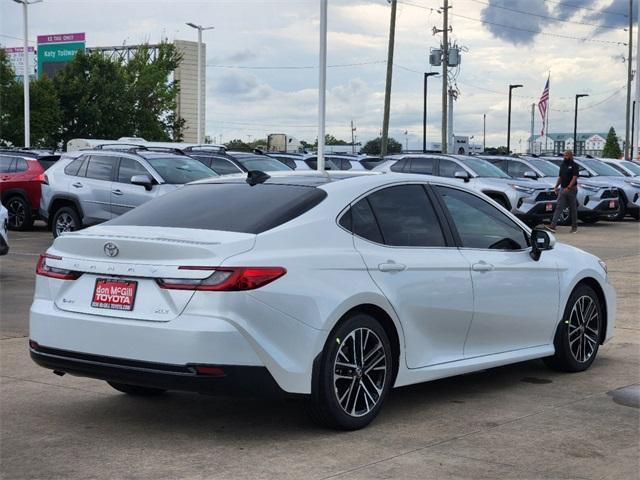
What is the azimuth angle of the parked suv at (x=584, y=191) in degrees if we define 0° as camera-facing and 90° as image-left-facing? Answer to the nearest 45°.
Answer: approximately 315°

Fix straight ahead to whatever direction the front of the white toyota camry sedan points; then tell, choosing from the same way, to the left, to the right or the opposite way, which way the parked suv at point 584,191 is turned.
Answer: to the right

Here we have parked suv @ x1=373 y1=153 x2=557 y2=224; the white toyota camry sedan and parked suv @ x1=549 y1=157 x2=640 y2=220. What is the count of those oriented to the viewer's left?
0

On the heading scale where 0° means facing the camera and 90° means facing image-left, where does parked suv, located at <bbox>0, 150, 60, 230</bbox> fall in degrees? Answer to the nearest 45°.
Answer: approximately 135°

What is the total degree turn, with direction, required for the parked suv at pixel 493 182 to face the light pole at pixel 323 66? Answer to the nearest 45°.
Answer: approximately 180°

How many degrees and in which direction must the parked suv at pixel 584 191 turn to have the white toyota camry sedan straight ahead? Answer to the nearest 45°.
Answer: approximately 45° to its right

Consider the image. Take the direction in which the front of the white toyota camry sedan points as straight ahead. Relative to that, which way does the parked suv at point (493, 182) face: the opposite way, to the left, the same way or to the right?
to the right

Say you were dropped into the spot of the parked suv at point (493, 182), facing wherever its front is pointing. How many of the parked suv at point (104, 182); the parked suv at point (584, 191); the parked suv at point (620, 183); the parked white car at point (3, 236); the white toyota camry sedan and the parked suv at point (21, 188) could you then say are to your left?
2

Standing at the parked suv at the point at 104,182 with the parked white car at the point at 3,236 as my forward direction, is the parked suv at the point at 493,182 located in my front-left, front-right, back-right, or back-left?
back-left

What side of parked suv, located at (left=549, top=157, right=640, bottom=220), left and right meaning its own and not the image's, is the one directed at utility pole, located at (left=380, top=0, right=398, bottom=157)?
back

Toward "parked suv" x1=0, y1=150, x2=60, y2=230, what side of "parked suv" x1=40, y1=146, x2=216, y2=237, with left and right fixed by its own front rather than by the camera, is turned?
back

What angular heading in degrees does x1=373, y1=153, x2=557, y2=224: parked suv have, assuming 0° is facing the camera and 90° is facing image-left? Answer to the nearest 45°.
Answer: approximately 315°

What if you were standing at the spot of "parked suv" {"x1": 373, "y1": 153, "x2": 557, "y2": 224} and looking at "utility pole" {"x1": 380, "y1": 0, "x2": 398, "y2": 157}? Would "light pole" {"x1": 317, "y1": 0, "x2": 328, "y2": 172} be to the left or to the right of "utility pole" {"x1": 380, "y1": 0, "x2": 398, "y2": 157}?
left

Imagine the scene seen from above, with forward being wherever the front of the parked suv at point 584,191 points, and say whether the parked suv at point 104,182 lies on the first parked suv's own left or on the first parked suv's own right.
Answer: on the first parked suv's own right

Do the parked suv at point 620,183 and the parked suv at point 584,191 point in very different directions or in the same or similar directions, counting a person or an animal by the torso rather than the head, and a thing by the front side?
same or similar directions

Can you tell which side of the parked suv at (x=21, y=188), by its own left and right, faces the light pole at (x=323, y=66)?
right

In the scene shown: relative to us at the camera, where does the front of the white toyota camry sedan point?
facing away from the viewer and to the right of the viewer

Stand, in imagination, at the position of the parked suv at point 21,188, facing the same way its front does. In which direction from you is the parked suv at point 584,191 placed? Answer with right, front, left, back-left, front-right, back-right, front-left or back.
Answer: back-right

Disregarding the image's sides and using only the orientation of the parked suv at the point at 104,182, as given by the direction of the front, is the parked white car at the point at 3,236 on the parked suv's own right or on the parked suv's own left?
on the parked suv's own right
